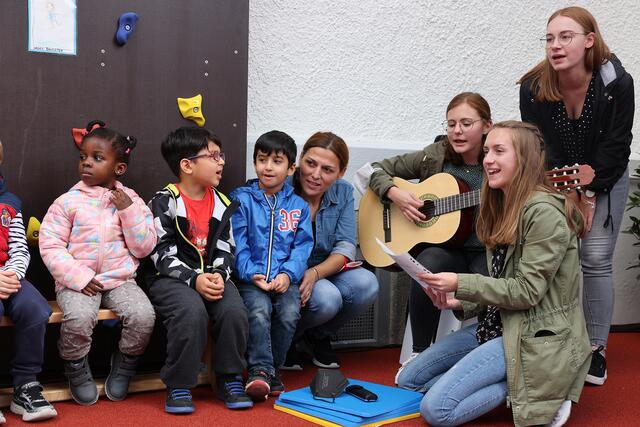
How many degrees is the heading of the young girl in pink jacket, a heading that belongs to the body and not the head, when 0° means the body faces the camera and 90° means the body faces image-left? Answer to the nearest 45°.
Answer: approximately 0°

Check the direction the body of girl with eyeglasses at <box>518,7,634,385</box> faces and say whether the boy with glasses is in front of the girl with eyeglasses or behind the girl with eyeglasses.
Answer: in front

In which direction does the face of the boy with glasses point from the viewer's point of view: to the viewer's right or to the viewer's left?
to the viewer's right

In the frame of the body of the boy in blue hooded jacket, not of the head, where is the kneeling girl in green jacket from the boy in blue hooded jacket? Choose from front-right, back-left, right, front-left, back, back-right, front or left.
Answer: front-left
